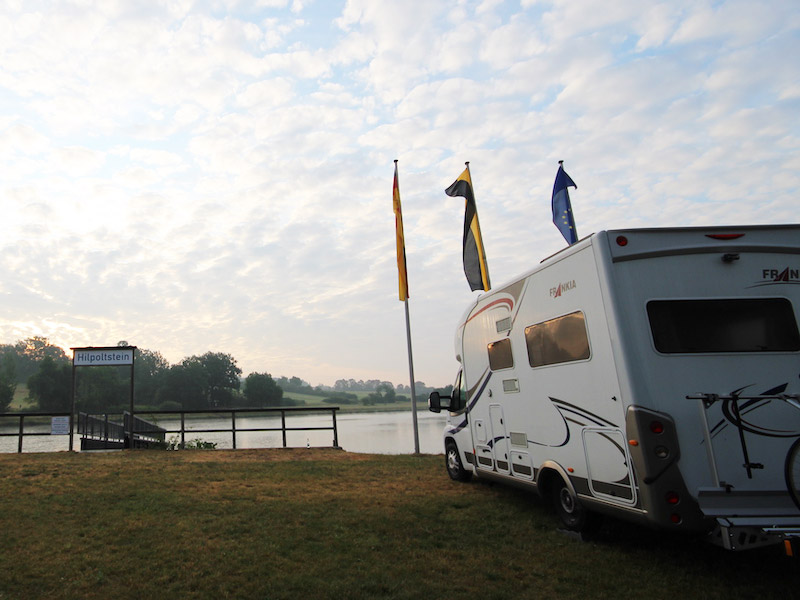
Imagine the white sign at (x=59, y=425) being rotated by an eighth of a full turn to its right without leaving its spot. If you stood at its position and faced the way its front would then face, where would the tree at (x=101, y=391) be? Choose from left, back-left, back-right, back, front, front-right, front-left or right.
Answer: back-right

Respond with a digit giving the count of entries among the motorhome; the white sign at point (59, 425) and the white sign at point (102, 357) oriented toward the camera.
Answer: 2

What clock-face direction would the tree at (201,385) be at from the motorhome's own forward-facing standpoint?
The tree is roughly at 12 o'clock from the motorhome.

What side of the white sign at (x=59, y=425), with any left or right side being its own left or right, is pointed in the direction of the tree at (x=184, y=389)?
back

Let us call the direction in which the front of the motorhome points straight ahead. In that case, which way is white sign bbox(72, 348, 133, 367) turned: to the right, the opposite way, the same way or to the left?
the opposite way

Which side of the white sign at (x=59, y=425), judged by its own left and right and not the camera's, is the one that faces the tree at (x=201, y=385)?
back

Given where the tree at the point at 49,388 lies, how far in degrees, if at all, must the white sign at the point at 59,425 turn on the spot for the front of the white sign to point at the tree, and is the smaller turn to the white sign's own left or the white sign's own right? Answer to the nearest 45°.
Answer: approximately 180°

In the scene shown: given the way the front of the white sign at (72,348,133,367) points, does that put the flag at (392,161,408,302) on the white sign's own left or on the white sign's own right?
on the white sign's own left

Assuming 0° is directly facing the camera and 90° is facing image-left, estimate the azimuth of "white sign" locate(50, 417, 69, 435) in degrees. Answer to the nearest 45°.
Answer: approximately 0°

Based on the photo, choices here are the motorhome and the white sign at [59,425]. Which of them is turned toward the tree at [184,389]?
the motorhome

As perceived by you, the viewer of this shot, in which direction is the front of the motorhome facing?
facing away from the viewer and to the left of the viewer
